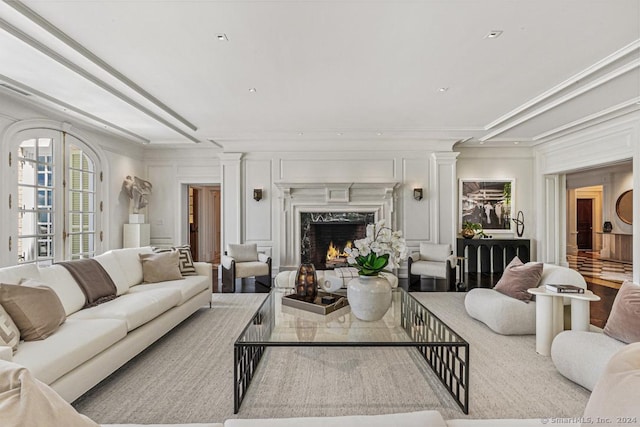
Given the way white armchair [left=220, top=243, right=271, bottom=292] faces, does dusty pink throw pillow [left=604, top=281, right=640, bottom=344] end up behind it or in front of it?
in front

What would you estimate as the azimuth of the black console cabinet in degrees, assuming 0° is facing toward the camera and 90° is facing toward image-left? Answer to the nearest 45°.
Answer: approximately 0°

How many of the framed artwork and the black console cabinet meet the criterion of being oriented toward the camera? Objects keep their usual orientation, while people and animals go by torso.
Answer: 2

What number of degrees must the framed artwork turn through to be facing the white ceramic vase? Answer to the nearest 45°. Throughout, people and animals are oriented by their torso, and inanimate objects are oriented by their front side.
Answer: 0° — it already faces it

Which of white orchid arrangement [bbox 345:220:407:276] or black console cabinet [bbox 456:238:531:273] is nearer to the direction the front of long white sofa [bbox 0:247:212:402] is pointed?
the white orchid arrangement

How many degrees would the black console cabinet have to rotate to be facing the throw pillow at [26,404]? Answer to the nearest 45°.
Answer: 0° — it already faces it

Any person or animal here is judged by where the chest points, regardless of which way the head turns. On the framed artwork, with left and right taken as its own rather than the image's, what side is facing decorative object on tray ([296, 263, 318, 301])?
front

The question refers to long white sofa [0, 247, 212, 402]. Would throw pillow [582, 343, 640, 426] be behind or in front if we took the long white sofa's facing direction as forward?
in front

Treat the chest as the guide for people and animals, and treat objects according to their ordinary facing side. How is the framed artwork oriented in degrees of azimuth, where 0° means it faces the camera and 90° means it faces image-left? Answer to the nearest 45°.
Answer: approximately 0°

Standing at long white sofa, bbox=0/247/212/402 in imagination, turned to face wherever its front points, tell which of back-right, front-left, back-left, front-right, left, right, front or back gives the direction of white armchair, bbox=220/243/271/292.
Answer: left
